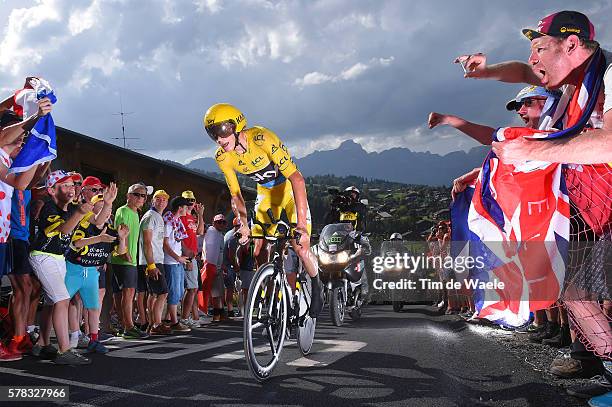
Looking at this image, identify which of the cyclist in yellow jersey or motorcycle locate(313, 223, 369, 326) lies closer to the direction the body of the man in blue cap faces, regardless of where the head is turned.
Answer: the cyclist in yellow jersey

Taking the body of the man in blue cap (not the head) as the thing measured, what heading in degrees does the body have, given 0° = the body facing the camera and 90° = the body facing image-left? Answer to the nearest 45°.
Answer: approximately 90°

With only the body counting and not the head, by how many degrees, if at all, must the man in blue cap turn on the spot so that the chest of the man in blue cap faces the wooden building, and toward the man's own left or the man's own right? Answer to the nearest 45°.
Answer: approximately 45° to the man's own right

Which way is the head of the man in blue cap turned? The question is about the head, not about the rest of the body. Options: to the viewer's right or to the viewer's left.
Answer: to the viewer's left

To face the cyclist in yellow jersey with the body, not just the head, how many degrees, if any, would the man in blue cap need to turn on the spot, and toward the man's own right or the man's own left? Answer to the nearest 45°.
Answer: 0° — they already face them

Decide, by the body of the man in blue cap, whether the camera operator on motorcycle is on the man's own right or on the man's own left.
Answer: on the man's own right

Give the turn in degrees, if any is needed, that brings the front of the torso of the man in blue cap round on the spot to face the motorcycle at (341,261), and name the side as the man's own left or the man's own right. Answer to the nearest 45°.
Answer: approximately 45° to the man's own right
